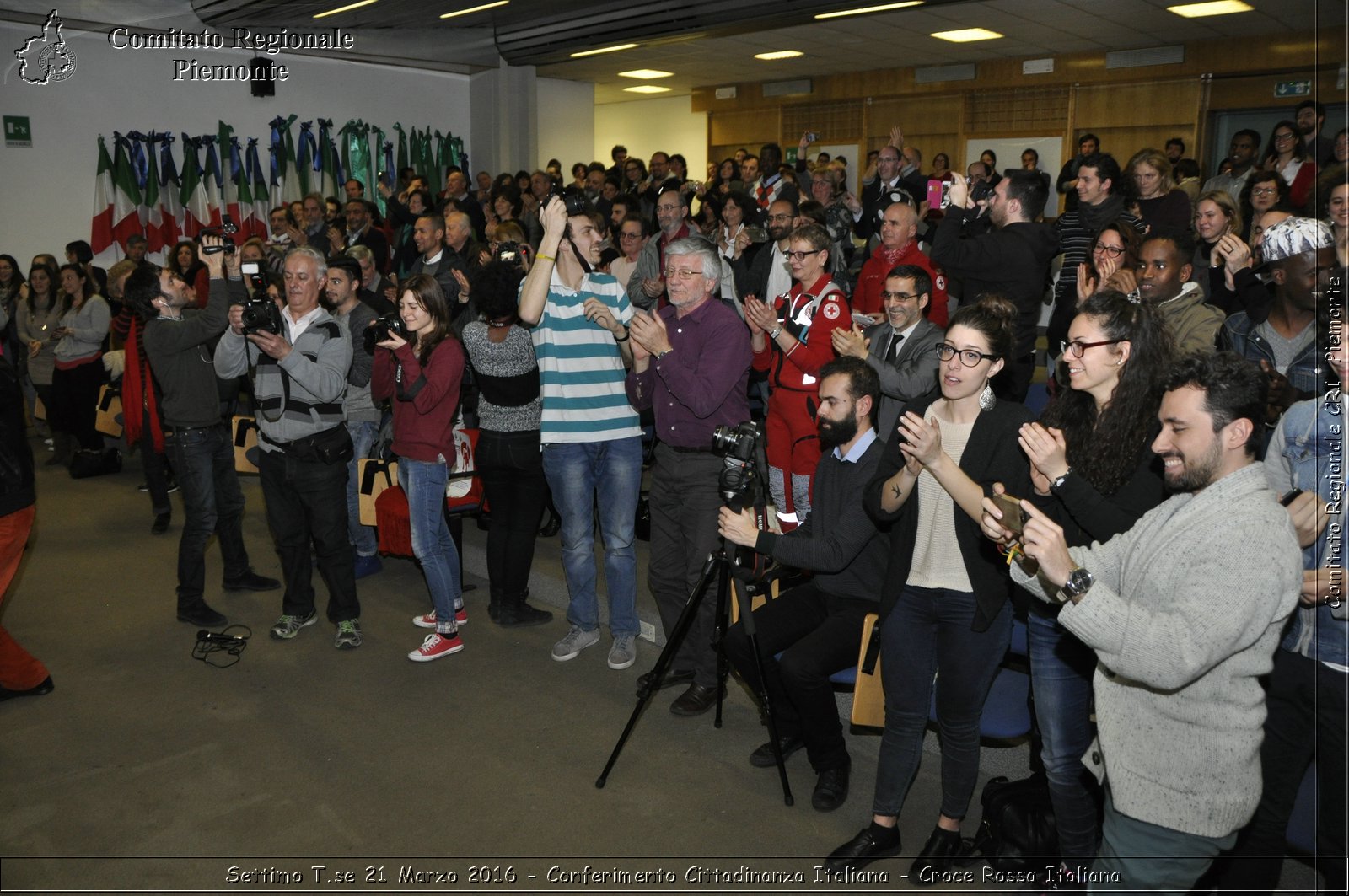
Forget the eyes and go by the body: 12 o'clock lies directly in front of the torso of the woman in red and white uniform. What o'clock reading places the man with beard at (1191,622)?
The man with beard is roughly at 10 o'clock from the woman in red and white uniform.

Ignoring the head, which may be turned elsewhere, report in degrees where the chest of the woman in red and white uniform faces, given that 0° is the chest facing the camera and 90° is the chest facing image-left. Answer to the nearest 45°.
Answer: approximately 45°

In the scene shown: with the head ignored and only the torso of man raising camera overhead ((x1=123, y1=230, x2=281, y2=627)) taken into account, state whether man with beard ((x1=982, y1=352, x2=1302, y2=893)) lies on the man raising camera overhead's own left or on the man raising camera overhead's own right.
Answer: on the man raising camera overhead's own right

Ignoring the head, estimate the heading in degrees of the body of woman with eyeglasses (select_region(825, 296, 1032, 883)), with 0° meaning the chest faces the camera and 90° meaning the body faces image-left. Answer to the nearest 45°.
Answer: approximately 45°

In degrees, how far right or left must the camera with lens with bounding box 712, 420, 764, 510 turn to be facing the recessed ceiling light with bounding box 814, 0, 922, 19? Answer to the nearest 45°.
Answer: approximately 90° to its right

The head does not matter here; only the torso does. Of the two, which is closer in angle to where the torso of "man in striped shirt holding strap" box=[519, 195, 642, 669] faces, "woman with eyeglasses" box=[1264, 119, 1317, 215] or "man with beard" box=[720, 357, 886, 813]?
the man with beard

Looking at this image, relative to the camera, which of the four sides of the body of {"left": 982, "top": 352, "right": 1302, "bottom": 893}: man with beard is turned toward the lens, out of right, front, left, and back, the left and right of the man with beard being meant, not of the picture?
left

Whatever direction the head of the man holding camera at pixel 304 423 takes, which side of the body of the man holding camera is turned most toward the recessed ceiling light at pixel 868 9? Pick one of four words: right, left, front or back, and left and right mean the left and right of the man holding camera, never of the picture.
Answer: back
